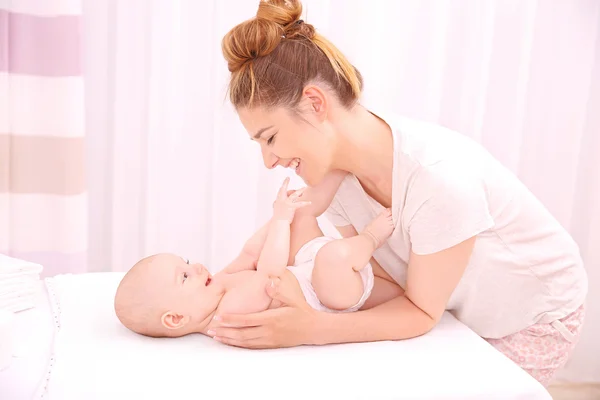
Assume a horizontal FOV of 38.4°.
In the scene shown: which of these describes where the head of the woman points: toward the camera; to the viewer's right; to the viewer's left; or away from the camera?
to the viewer's left

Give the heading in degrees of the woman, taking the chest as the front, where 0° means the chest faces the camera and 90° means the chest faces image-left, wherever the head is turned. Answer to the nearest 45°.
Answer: approximately 90°
